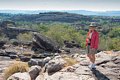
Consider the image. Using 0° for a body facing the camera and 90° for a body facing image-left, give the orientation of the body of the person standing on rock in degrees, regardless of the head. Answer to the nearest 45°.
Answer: approximately 45°
